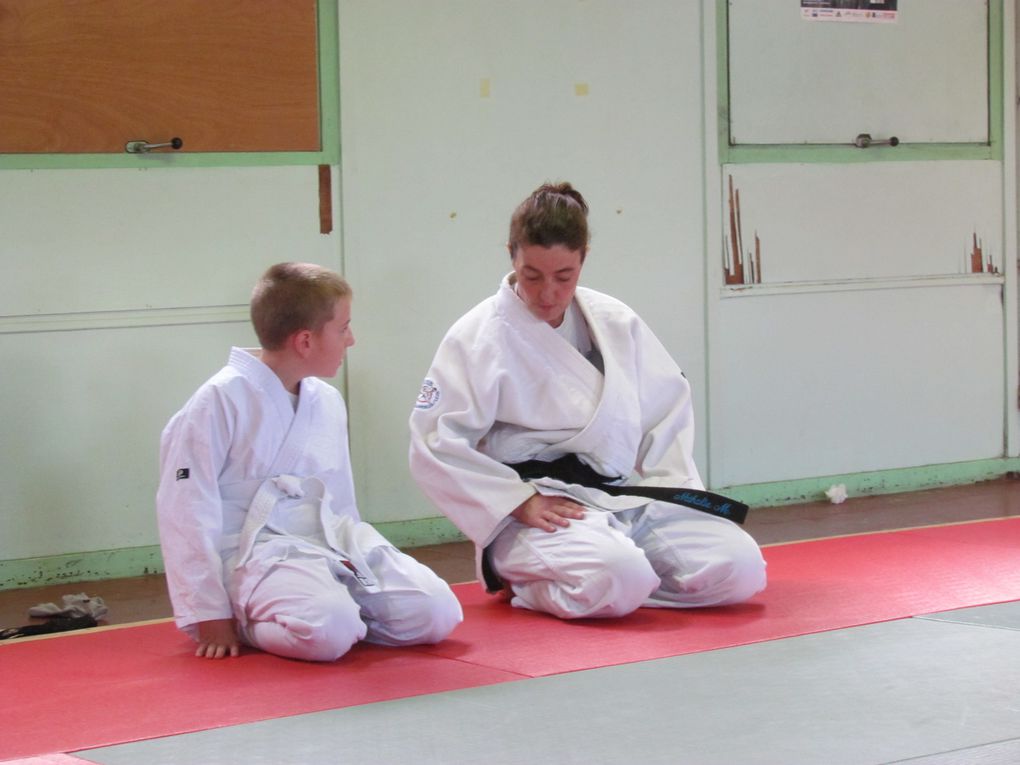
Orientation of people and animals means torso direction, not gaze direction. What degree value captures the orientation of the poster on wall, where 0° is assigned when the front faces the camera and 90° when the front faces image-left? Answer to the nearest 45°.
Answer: approximately 0°

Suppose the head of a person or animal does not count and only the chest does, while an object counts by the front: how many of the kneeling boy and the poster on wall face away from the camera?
0

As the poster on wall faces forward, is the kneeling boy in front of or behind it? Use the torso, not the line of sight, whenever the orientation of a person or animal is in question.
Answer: in front

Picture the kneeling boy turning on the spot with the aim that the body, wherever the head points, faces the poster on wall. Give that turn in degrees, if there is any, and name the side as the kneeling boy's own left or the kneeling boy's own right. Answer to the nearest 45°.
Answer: approximately 90° to the kneeling boy's own left

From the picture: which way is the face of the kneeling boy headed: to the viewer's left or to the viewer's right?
to the viewer's right

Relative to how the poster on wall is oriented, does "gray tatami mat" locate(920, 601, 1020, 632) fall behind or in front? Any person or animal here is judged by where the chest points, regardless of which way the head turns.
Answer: in front

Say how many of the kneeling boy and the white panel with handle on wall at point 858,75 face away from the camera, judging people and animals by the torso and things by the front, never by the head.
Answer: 0

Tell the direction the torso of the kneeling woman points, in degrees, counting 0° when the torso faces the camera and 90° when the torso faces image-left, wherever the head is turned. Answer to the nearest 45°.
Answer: approximately 315°
